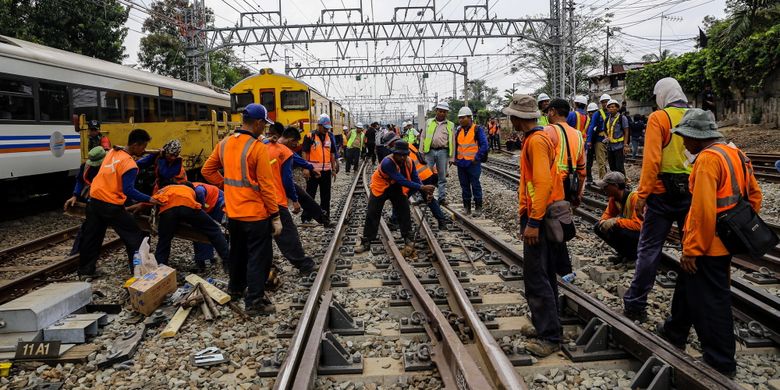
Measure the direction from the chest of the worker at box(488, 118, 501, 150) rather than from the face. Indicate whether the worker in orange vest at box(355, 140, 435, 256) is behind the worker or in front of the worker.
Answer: in front

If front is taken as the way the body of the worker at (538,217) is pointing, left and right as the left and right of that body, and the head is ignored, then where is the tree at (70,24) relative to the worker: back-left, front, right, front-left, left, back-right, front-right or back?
front-right

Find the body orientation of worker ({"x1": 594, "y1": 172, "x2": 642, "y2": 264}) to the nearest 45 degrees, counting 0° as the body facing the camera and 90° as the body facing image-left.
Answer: approximately 45°

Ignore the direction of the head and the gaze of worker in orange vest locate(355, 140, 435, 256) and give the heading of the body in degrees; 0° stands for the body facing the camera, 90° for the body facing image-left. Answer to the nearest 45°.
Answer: approximately 315°

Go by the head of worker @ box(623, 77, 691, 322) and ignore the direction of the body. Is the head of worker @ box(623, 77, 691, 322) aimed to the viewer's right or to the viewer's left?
to the viewer's left

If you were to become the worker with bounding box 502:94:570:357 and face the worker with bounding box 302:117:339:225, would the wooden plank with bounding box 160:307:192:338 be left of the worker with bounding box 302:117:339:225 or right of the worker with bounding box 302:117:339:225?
left

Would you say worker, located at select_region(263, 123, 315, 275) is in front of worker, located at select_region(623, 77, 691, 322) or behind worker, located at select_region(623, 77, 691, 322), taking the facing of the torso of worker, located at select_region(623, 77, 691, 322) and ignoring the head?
in front

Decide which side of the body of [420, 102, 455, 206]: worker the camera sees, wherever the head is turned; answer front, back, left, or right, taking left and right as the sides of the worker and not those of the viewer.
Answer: front

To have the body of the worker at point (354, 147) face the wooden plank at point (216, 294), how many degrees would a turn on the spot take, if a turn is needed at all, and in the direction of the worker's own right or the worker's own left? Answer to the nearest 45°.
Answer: approximately 45° to the worker's own right

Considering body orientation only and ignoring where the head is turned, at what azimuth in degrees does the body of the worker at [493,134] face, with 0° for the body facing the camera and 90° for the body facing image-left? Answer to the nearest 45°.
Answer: approximately 0°
